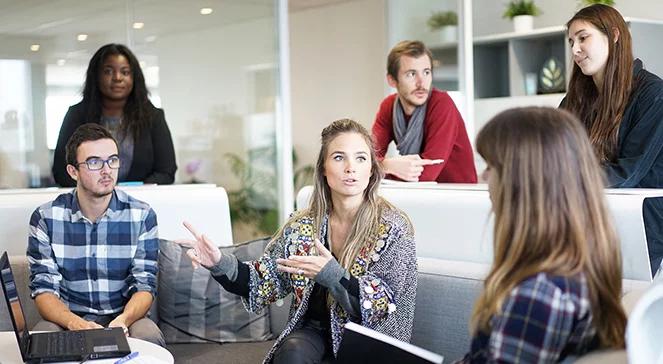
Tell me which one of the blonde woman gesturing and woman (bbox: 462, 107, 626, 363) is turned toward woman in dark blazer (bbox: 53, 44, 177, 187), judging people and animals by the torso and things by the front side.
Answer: the woman

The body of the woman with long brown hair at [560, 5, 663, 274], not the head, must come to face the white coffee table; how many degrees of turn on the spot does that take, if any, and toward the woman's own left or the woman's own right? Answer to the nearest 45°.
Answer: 0° — they already face it

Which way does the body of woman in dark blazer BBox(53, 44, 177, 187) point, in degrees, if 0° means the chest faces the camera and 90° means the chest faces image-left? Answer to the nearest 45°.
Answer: approximately 0°

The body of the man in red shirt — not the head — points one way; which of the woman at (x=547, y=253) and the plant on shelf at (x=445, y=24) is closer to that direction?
the woman

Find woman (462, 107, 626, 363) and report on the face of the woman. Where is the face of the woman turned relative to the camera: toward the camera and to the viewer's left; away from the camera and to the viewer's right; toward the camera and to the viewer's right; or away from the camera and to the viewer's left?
away from the camera and to the viewer's left

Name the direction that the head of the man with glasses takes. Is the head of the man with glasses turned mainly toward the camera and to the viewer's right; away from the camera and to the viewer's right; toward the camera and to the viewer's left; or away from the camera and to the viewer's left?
toward the camera and to the viewer's right

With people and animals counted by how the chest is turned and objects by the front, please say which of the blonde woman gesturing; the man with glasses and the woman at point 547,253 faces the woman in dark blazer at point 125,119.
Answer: the woman
